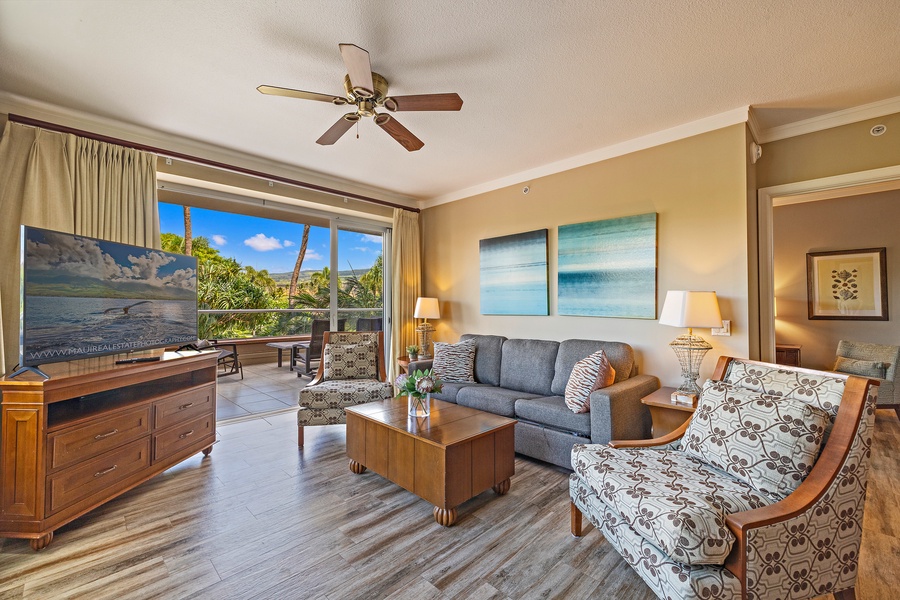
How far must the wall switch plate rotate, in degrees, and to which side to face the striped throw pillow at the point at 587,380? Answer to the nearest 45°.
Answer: approximately 45° to its right

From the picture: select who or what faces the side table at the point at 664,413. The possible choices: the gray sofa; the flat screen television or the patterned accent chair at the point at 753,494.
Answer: the flat screen television

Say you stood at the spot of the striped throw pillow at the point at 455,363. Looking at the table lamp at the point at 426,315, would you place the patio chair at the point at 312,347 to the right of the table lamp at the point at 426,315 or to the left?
left

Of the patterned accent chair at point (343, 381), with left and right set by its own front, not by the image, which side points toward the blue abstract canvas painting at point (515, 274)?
left

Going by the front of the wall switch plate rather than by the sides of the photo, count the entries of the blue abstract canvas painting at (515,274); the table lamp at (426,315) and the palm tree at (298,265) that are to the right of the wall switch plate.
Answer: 3

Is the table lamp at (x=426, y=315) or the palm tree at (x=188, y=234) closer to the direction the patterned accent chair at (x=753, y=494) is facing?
the palm tree

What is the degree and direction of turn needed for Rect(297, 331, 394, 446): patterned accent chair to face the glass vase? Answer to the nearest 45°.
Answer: approximately 45° to its left

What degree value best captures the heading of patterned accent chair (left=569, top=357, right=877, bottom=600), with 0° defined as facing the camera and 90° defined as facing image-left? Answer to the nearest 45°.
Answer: approximately 45°

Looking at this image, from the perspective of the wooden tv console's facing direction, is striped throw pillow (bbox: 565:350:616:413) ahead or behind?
ahead
